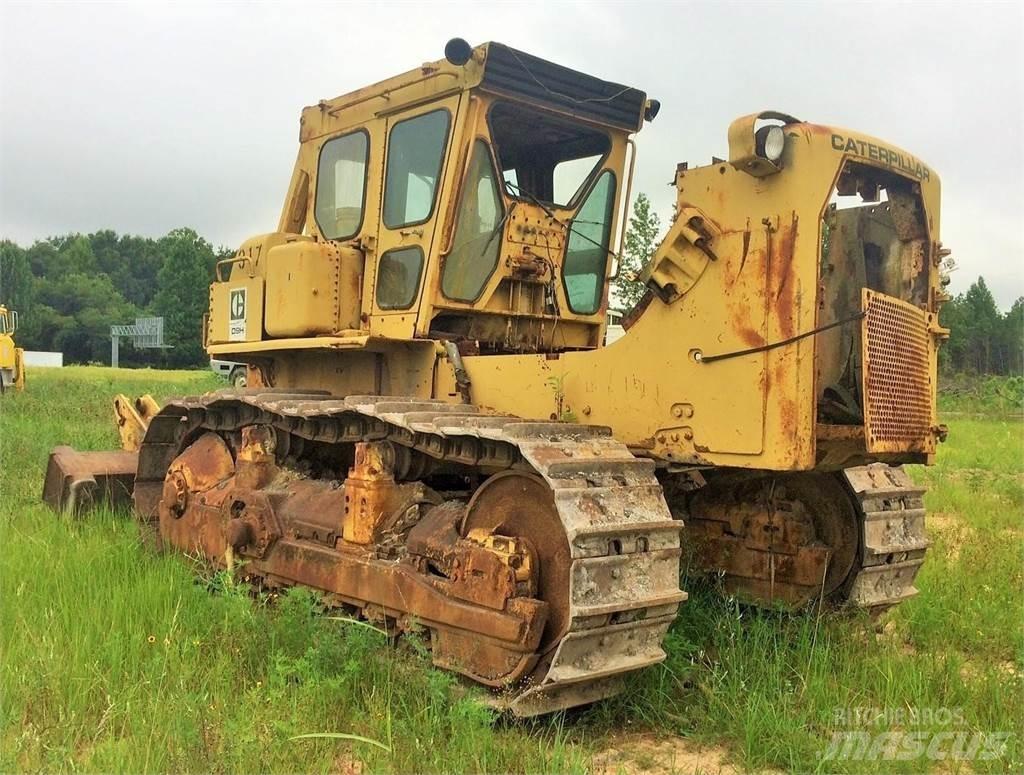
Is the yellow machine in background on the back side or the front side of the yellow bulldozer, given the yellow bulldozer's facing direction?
on the back side

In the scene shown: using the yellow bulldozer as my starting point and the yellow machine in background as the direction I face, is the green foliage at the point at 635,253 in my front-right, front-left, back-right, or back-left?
front-right
